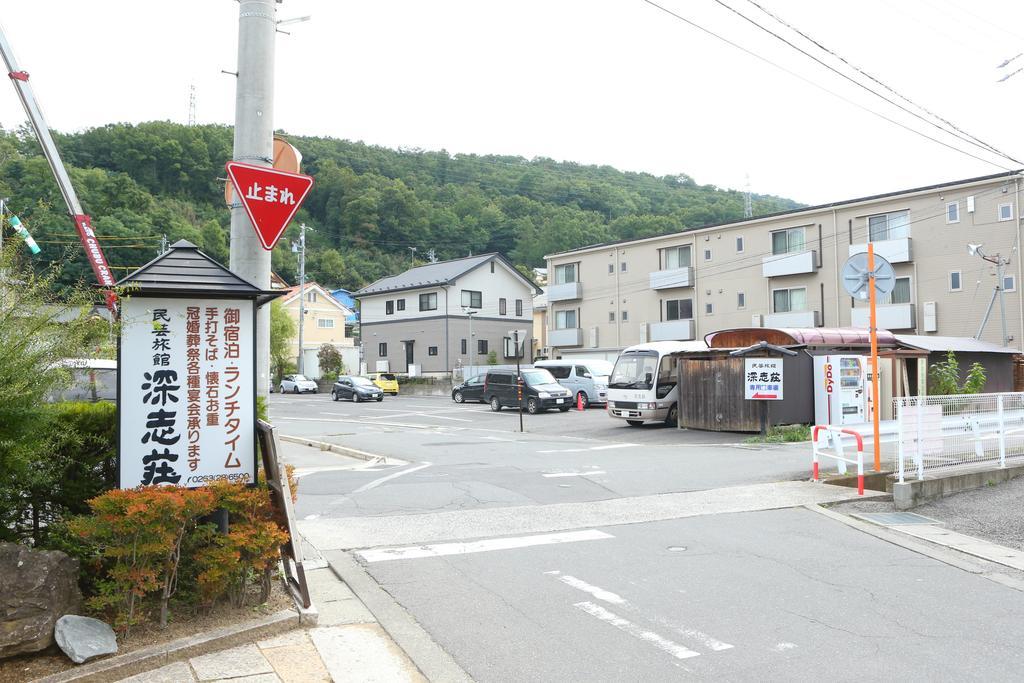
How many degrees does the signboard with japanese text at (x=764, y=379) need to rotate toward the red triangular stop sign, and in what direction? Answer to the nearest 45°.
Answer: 0° — it already faces it

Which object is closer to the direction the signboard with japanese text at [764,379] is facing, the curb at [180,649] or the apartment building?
the curb

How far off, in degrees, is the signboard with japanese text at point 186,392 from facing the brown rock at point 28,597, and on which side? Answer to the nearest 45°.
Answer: approximately 45° to its right

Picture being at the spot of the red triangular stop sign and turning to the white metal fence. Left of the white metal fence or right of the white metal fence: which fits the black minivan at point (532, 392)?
left

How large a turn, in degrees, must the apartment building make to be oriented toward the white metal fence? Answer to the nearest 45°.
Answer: approximately 45° to its left

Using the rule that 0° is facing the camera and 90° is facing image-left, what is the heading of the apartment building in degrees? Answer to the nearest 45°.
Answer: approximately 45°

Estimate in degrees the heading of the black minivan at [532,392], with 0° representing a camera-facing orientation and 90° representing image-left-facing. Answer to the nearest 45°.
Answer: approximately 315°

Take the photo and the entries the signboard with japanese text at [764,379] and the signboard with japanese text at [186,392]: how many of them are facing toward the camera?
2

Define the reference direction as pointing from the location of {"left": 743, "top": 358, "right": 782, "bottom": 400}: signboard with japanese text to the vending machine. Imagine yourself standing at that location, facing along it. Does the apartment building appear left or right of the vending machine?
left

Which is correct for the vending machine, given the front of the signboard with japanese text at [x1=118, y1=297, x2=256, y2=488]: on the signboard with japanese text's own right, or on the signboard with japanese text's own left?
on the signboard with japanese text's own left

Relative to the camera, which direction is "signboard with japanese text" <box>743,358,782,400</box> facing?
toward the camera

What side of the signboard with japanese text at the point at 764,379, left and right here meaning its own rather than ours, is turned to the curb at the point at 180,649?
front

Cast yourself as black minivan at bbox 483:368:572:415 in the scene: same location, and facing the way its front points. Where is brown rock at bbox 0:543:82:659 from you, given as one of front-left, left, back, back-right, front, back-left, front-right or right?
front-right

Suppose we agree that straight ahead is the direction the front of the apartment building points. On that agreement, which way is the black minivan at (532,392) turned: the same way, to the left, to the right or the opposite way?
to the left

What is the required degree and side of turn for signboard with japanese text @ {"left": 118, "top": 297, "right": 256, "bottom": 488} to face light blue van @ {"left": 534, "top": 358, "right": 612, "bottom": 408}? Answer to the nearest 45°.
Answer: approximately 135° to its left
